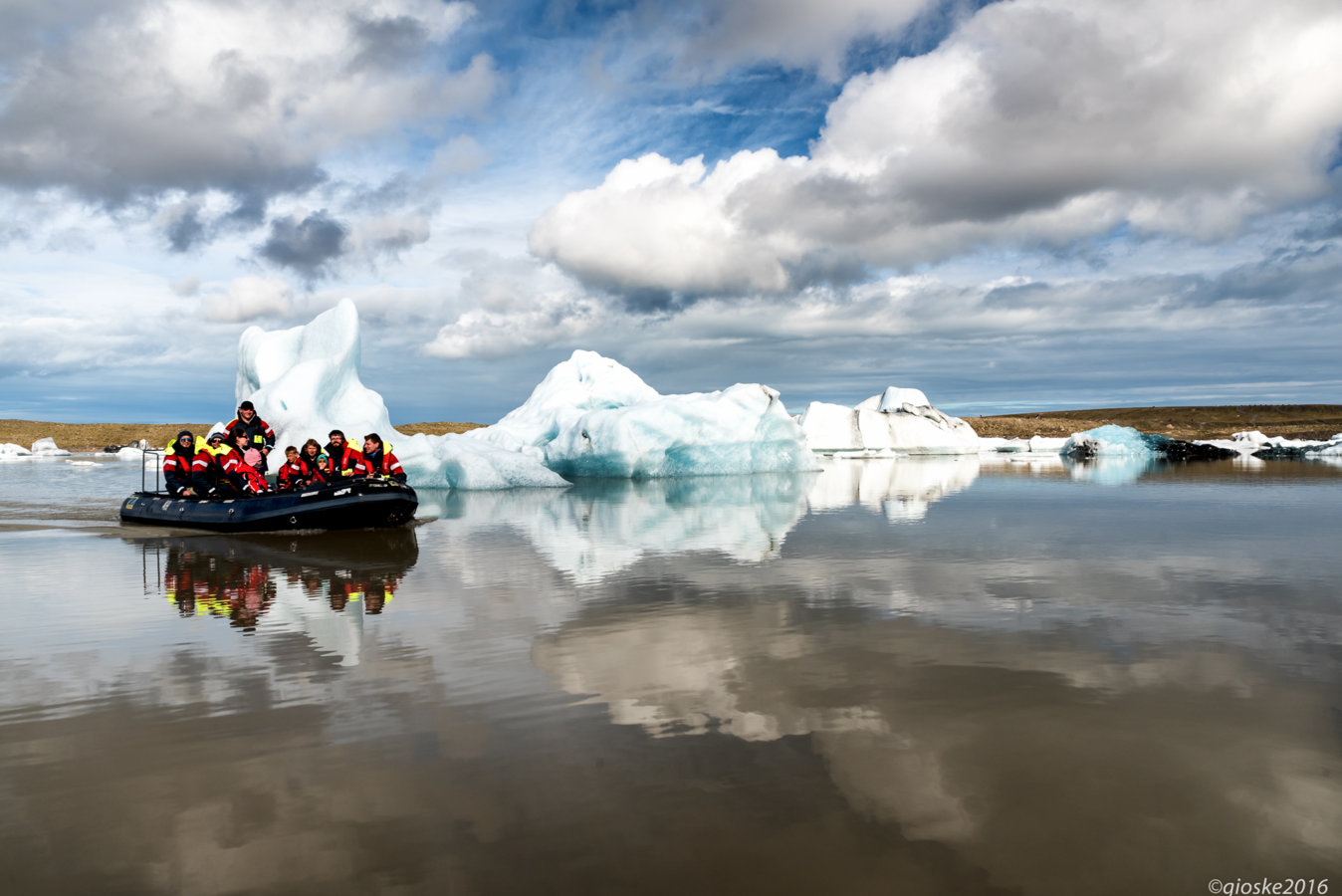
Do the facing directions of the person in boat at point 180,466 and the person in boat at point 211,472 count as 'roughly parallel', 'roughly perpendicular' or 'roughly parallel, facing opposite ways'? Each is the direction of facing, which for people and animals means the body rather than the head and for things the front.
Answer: roughly parallel

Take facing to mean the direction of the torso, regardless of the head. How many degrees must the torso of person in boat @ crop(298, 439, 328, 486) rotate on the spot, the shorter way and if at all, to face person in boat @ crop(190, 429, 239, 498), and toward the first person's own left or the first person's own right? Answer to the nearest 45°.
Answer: approximately 90° to the first person's own right

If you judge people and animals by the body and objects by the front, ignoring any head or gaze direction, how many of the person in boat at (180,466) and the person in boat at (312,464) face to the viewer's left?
0

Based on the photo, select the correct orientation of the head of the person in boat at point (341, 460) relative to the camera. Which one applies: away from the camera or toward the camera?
toward the camera

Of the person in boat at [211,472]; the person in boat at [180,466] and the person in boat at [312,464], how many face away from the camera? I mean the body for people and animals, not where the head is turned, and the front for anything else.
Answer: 0

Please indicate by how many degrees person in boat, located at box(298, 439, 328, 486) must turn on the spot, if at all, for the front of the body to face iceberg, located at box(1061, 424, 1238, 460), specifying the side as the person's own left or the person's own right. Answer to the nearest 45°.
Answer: approximately 135° to the person's own left

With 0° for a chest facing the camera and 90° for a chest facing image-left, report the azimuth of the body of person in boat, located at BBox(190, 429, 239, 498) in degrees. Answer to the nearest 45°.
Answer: approximately 315°

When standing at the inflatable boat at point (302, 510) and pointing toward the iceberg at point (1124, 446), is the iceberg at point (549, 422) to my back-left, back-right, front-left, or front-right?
front-left

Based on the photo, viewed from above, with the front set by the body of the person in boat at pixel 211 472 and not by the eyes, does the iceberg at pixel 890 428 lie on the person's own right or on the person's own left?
on the person's own left

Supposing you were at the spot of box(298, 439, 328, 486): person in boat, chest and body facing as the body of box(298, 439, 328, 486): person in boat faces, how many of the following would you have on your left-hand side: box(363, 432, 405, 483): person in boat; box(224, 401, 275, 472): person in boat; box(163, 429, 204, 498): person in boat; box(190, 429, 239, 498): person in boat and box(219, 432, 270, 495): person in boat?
1

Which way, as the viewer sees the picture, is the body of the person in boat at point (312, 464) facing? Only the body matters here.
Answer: toward the camera

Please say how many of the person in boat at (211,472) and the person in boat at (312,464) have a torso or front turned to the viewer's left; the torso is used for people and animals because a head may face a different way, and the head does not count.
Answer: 0
